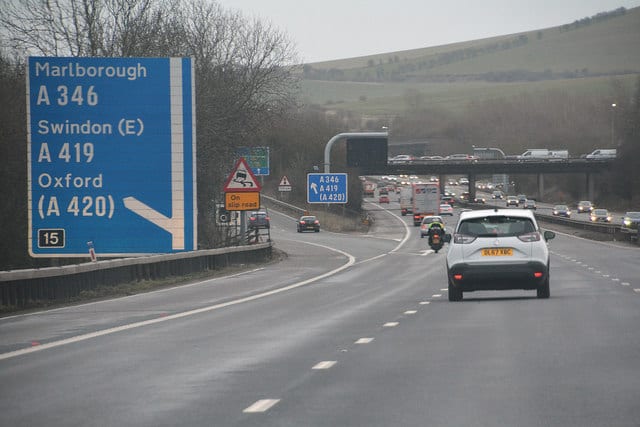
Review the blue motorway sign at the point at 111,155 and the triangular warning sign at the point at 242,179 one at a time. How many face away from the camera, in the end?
0

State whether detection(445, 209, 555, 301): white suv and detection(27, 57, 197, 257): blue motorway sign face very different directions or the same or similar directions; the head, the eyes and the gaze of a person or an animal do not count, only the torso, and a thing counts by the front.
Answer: very different directions

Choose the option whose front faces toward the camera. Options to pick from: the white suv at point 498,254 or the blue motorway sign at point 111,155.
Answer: the blue motorway sign

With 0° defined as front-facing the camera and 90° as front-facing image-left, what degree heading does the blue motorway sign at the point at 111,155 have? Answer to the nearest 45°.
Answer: approximately 0°

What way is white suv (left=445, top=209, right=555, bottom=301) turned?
away from the camera

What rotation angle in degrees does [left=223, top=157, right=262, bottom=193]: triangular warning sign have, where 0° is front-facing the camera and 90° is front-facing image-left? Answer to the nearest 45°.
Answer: approximately 0°
